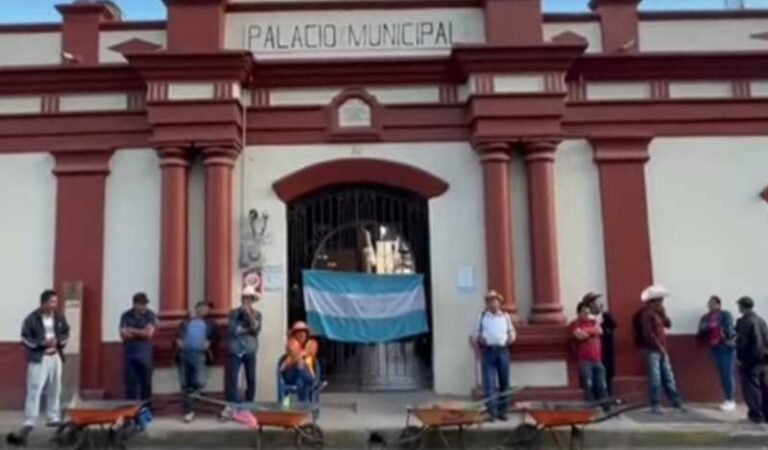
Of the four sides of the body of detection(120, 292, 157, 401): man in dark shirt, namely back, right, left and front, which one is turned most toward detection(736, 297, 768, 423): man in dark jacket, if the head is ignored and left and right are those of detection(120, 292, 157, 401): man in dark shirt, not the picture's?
left

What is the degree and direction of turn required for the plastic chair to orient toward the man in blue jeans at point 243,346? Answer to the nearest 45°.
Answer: approximately 90° to its right

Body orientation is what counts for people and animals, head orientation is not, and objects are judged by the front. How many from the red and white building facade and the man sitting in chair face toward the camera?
2

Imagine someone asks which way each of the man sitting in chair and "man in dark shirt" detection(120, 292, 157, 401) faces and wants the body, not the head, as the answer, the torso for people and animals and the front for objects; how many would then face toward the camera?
2

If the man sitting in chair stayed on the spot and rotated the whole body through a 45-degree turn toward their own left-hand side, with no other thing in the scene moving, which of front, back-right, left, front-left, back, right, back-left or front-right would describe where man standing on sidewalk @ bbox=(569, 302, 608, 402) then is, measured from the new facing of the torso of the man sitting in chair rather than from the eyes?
front-left

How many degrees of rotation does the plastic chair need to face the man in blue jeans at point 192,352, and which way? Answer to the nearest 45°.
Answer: approximately 90° to its right

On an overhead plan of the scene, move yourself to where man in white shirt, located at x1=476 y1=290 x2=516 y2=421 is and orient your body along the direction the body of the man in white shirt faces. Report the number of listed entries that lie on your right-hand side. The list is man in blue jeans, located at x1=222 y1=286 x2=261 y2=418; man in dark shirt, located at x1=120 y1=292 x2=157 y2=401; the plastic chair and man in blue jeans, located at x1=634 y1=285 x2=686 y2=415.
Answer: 3

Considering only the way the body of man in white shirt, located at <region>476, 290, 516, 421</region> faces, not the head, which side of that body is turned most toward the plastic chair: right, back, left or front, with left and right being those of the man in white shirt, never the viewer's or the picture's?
right

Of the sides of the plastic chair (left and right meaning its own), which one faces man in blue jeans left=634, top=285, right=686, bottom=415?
left
